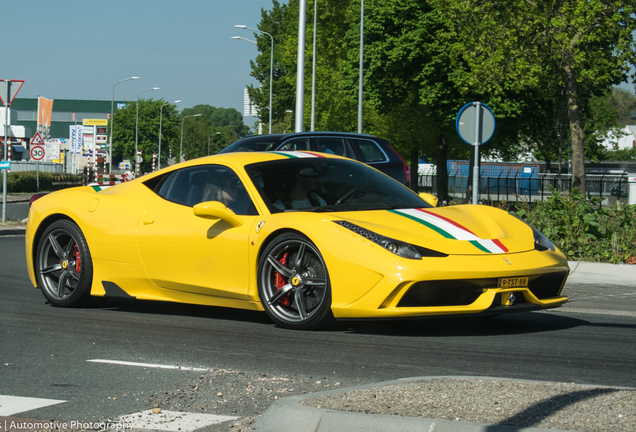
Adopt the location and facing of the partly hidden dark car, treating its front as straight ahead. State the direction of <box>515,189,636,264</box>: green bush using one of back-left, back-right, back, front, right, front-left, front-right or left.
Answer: back-left

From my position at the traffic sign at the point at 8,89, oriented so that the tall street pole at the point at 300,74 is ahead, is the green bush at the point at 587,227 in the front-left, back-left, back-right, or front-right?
front-right

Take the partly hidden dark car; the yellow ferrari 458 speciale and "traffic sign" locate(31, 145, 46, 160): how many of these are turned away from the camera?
0

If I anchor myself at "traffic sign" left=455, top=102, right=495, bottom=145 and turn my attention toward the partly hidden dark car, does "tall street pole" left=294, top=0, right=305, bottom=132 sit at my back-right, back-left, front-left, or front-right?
front-right

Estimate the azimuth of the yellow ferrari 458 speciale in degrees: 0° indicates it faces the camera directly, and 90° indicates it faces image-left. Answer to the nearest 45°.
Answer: approximately 315°

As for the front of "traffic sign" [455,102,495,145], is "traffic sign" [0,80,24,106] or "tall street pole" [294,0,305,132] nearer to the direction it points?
the tall street pole

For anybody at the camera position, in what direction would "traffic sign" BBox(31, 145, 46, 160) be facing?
facing the viewer

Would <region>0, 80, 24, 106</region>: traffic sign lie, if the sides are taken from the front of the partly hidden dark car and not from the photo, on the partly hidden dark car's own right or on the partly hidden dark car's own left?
on the partly hidden dark car's own right

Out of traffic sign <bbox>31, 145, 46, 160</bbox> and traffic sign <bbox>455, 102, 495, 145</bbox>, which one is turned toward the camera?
traffic sign <bbox>31, 145, 46, 160</bbox>

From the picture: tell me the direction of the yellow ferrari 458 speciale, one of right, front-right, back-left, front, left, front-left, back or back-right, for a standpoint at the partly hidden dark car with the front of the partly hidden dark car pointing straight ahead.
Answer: front-left
